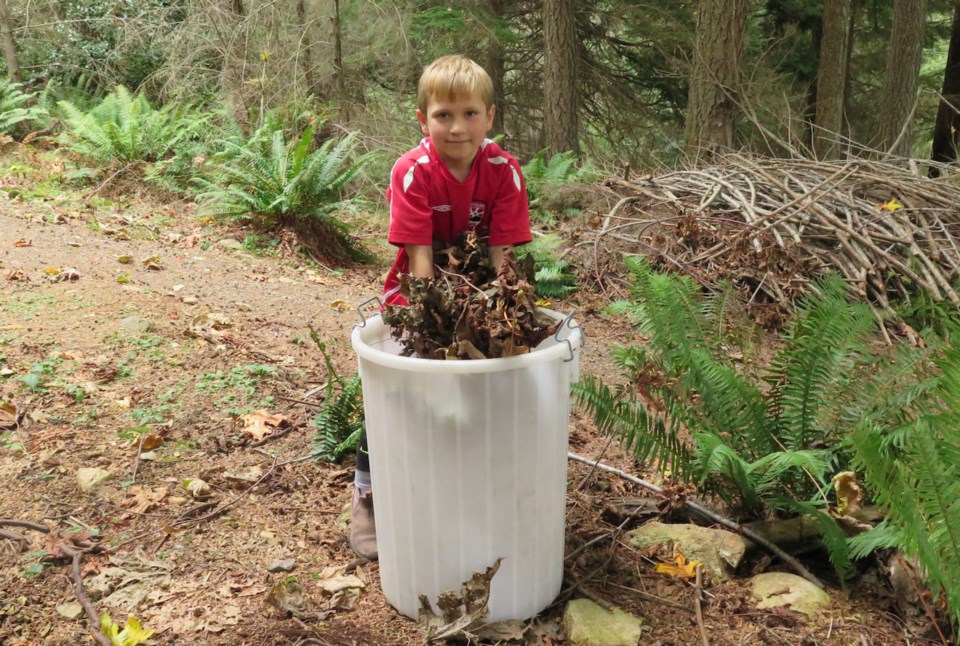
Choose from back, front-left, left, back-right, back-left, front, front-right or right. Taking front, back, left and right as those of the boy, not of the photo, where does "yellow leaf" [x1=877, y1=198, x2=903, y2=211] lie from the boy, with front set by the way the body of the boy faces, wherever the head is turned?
back-left

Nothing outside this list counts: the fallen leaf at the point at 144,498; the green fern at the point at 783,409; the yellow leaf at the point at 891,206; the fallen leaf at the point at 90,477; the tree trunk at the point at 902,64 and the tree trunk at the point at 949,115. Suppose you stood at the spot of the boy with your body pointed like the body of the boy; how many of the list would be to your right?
2

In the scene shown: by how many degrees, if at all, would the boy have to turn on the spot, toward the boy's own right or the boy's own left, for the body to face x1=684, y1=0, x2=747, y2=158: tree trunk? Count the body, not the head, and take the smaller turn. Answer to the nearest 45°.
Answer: approximately 135° to the boy's own left

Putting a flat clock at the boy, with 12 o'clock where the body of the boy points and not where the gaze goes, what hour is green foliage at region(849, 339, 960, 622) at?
The green foliage is roughly at 10 o'clock from the boy.

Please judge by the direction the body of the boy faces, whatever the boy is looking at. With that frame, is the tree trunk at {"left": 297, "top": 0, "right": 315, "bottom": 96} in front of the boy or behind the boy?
behind

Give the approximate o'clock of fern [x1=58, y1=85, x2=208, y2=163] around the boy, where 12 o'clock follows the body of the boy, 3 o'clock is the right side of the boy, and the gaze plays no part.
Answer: The fern is roughly at 5 o'clock from the boy.

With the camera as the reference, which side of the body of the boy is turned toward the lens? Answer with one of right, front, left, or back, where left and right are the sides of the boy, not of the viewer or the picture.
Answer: front

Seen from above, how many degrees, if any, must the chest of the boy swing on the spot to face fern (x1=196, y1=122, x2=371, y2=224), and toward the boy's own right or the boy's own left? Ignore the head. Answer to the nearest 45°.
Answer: approximately 180°

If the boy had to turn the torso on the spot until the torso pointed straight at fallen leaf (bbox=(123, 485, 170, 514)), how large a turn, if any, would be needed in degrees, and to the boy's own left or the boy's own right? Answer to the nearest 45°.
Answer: approximately 90° to the boy's own right

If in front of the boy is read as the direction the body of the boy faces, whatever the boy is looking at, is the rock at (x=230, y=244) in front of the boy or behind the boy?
behind

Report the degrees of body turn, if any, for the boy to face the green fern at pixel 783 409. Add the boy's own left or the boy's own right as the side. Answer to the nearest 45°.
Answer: approximately 90° to the boy's own left

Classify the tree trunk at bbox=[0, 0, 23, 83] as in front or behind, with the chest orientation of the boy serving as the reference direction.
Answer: behind
